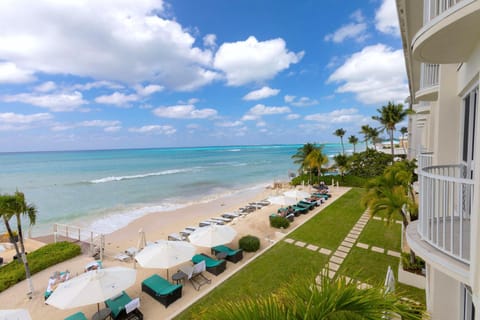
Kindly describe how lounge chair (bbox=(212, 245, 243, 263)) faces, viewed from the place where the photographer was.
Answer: facing away from the viewer and to the left of the viewer

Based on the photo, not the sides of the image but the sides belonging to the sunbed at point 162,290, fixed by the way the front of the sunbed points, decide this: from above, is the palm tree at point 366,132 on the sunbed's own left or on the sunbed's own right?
on the sunbed's own right

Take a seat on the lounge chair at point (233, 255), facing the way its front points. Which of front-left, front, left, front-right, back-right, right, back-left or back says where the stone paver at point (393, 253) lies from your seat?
back-right

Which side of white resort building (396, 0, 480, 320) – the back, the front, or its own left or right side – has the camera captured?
left

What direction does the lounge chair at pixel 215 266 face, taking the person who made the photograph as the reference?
facing away from the viewer and to the left of the viewer

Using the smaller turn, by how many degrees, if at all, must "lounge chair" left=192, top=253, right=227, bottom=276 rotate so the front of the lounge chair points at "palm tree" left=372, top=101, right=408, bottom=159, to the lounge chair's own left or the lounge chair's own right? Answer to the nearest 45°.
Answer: approximately 90° to the lounge chair's own right

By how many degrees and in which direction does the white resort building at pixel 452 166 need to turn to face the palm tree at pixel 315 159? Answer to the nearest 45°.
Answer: approximately 45° to its right

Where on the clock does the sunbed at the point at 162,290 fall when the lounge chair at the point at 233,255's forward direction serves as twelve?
The sunbed is roughly at 9 o'clock from the lounge chair.

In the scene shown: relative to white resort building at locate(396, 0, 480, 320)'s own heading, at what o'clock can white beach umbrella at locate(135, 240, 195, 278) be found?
The white beach umbrella is roughly at 12 o'clock from the white resort building.

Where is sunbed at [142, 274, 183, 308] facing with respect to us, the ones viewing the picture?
facing away from the viewer and to the left of the viewer
